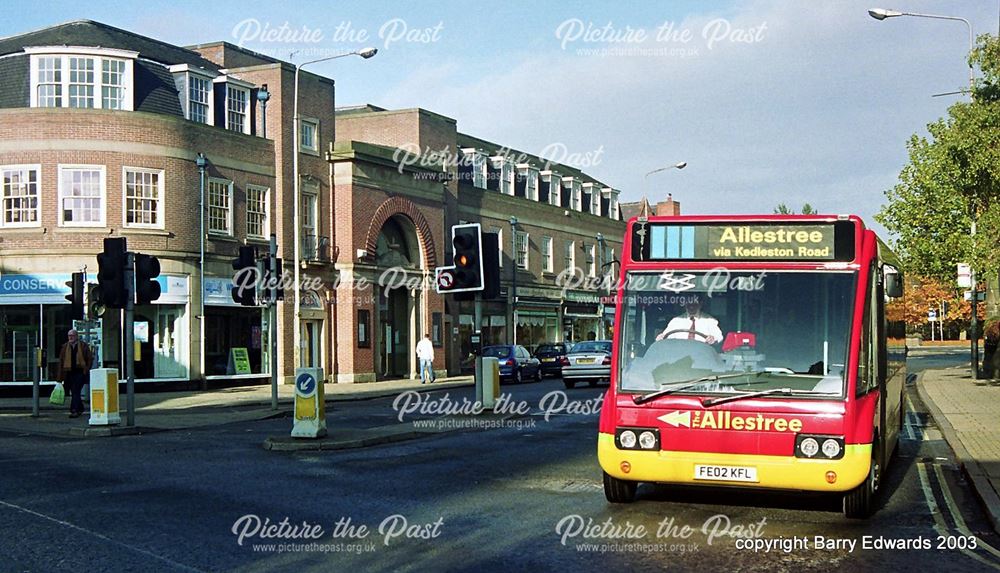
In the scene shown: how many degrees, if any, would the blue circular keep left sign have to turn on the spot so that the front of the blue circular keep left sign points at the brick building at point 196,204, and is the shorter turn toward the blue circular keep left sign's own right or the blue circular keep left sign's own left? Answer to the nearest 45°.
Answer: approximately 180°

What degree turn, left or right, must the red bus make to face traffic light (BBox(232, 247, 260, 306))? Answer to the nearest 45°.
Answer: approximately 135° to its right

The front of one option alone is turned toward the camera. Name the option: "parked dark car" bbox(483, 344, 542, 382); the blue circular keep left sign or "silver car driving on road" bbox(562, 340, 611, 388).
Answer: the blue circular keep left sign

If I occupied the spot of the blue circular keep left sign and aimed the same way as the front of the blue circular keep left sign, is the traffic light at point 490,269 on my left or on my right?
on my left

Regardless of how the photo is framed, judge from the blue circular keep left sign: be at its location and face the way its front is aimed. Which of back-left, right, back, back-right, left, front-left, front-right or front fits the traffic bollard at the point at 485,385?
back-left

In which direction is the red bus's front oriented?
toward the camera

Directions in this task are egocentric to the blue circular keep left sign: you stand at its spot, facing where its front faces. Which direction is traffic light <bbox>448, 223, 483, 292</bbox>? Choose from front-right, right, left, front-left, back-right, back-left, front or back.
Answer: back-left

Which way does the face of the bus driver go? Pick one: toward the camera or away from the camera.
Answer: toward the camera
